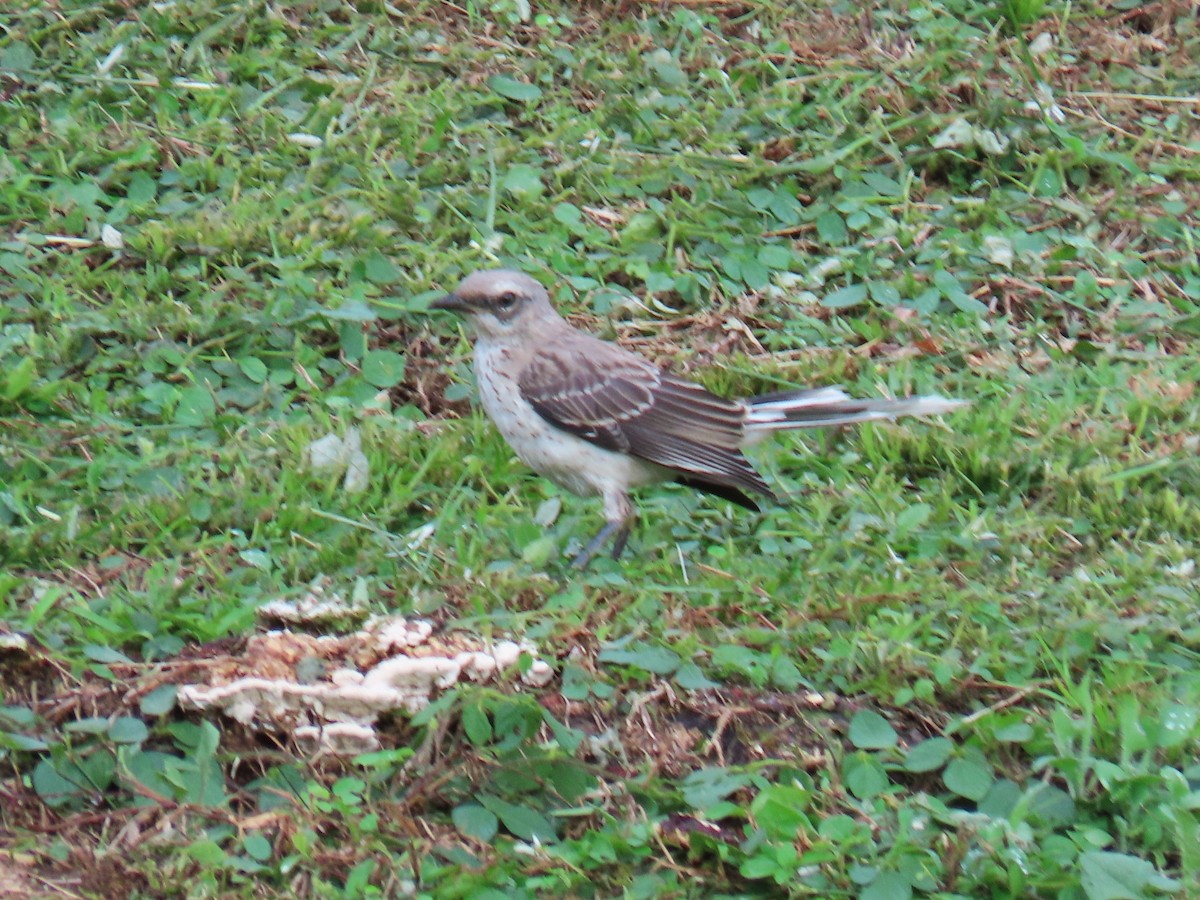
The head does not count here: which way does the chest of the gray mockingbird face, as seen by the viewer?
to the viewer's left
